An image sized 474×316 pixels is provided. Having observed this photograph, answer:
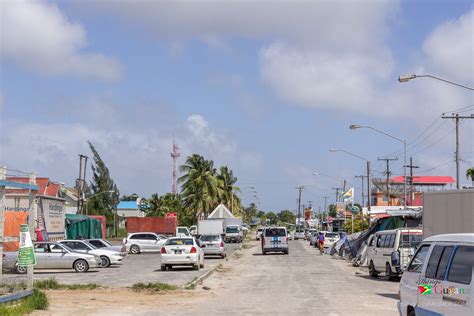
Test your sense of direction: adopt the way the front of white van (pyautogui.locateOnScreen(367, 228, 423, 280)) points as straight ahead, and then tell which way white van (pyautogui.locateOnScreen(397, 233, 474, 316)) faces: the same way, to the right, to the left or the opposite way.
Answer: the same way

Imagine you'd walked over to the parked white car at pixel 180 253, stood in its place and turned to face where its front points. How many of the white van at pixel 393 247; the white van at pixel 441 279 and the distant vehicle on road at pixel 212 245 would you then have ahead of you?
1

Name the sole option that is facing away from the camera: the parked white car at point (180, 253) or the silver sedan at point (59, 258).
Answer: the parked white car

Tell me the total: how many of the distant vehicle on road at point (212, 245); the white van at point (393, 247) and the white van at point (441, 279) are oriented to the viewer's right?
0

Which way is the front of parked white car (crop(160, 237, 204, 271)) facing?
away from the camera
